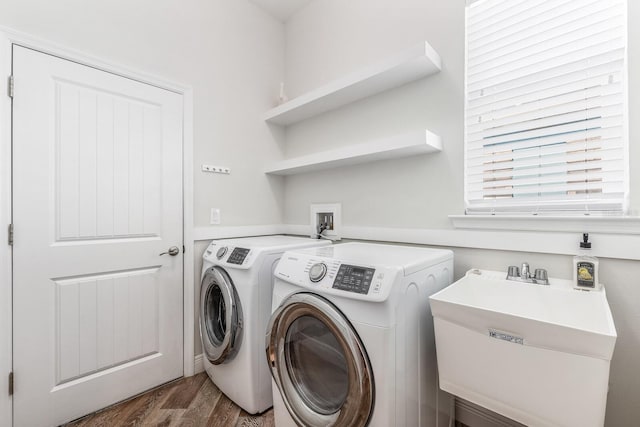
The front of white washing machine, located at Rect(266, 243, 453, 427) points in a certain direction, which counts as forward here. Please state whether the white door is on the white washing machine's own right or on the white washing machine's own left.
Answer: on the white washing machine's own right

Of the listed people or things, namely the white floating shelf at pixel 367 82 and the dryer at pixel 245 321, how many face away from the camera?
0

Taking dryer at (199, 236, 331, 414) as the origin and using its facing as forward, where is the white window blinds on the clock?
The white window blinds is roughly at 8 o'clock from the dryer.

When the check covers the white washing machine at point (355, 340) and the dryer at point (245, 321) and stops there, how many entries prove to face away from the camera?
0

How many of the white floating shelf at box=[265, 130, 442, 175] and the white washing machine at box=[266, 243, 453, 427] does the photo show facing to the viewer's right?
0

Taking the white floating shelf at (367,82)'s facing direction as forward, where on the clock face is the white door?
The white door is roughly at 1 o'clock from the white floating shelf.

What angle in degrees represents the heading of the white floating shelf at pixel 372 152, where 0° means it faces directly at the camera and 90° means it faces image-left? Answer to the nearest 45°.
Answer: approximately 45°
